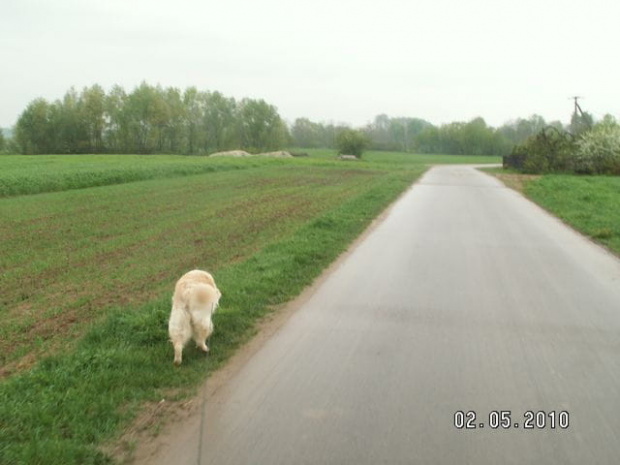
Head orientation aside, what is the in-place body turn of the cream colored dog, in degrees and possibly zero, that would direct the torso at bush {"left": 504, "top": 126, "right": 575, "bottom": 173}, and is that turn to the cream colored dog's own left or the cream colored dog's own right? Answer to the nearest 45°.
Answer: approximately 45° to the cream colored dog's own right

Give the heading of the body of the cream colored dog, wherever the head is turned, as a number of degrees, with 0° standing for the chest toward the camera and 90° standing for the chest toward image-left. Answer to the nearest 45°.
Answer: approximately 180°
